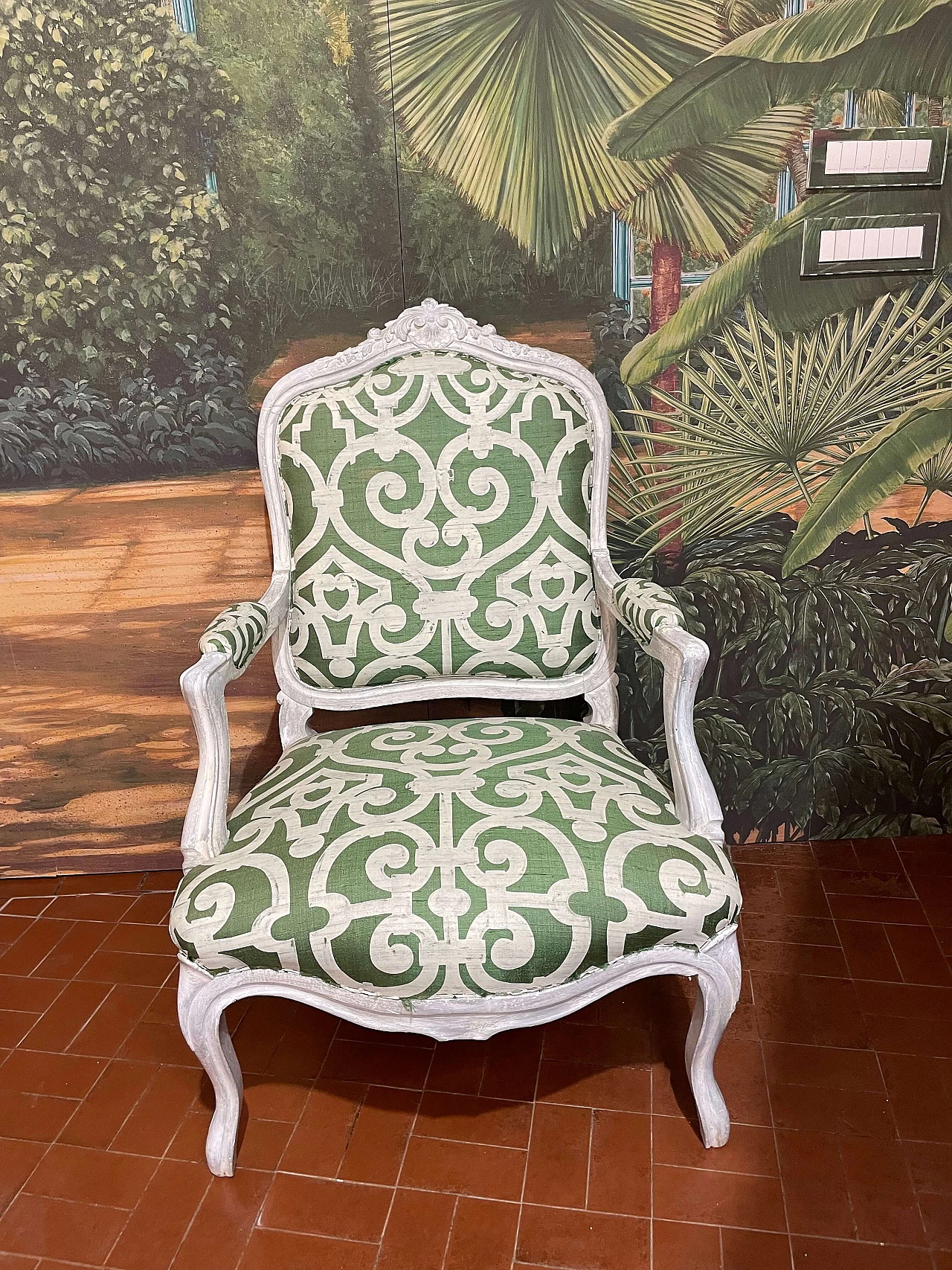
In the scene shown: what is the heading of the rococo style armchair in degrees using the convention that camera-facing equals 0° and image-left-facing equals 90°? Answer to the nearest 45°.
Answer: approximately 0°
